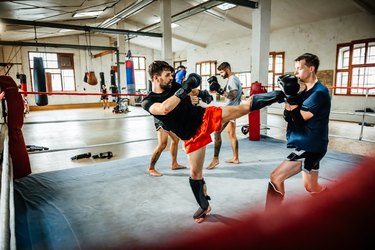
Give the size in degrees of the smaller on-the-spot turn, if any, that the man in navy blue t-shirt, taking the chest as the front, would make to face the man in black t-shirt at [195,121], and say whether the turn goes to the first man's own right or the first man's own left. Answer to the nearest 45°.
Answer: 0° — they already face them

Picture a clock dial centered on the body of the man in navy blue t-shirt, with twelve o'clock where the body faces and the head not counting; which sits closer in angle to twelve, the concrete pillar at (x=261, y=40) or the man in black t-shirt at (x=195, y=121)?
the man in black t-shirt

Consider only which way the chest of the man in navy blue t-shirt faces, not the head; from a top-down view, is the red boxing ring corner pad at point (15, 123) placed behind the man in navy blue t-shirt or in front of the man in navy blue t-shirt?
in front

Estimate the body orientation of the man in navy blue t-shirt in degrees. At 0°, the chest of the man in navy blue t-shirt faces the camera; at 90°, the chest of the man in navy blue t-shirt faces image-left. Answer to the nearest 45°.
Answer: approximately 90°

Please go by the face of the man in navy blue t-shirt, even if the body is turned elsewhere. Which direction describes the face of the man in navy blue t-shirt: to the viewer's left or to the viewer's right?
to the viewer's left

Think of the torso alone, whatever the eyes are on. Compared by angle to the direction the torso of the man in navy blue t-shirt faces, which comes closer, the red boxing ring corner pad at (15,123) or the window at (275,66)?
the red boxing ring corner pad

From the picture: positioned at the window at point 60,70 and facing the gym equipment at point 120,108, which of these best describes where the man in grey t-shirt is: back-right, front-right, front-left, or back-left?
front-right

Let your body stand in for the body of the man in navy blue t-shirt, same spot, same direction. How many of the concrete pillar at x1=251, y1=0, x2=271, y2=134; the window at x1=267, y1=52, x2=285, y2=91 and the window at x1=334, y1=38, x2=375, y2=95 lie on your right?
3

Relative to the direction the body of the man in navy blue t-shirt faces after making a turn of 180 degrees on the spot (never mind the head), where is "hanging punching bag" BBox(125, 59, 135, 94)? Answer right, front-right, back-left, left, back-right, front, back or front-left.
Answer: back-left

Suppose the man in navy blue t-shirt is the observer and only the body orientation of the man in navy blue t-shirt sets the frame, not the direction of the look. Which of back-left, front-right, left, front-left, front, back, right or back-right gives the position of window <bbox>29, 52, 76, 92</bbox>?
front-right

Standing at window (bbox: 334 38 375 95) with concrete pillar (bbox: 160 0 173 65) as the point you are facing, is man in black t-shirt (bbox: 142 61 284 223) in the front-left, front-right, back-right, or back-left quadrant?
front-left

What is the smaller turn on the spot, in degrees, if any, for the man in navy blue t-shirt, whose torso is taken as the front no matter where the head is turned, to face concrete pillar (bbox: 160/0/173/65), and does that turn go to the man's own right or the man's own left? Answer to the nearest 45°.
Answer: approximately 45° to the man's own right

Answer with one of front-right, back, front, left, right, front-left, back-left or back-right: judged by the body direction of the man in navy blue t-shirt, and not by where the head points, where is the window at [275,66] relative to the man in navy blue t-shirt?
right

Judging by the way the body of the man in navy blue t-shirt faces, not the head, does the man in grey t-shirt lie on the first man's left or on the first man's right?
on the first man's right

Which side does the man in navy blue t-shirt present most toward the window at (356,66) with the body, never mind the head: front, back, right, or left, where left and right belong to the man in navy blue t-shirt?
right
